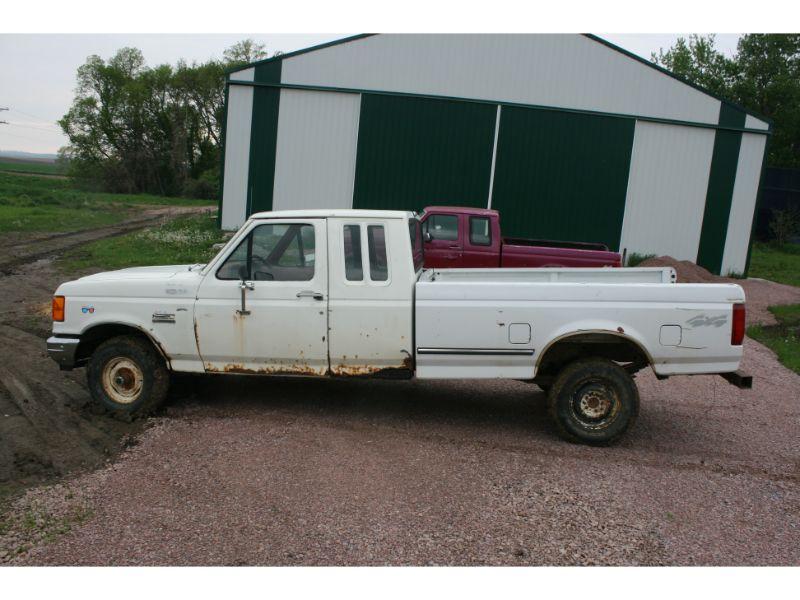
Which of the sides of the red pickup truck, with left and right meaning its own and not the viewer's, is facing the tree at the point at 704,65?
right

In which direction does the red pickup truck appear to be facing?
to the viewer's left

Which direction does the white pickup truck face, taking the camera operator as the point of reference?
facing to the left of the viewer

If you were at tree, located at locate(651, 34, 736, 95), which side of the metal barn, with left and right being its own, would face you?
back

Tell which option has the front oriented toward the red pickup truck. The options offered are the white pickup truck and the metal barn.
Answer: the metal barn

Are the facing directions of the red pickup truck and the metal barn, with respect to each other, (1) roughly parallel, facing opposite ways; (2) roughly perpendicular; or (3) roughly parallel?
roughly perpendicular

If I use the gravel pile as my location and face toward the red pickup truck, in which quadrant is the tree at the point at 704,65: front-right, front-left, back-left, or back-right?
back-right

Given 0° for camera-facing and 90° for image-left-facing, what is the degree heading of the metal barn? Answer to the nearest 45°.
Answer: approximately 0°

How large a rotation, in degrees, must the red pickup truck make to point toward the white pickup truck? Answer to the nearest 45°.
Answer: approximately 90° to its left

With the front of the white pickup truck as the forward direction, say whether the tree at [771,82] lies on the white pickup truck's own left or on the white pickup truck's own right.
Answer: on the white pickup truck's own right

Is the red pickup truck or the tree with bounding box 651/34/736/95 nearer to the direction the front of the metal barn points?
the red pickup truck

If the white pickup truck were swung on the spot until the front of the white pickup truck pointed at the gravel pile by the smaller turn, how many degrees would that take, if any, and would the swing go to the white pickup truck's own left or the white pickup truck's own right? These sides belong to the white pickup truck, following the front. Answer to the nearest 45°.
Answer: approximately 135° to the white pickup truck's own right

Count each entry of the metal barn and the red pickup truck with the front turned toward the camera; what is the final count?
1
